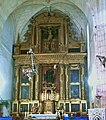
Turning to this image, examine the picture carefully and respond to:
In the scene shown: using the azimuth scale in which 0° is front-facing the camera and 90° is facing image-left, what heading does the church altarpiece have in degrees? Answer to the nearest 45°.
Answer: approximately 0°
